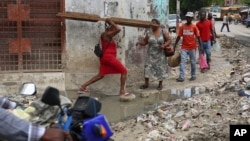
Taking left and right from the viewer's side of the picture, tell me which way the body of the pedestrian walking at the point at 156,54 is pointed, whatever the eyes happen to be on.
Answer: facing the viewer and to the left of the viewer

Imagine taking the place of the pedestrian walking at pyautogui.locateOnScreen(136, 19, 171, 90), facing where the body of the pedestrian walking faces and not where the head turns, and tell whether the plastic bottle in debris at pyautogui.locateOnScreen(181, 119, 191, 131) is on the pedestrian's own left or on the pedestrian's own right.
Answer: on the pedestrian's own left

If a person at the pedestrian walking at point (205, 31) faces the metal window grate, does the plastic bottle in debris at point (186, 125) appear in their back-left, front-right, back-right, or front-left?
front-left

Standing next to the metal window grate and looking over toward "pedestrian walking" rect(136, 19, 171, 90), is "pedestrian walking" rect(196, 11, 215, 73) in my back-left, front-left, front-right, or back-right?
front-left

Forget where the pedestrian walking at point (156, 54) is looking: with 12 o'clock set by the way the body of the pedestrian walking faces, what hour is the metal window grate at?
The metal window grate is roughly at 3 o'clock from the pedestrian walking.

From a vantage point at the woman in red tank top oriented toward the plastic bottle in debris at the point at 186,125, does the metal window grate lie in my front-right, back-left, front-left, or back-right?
back-right
